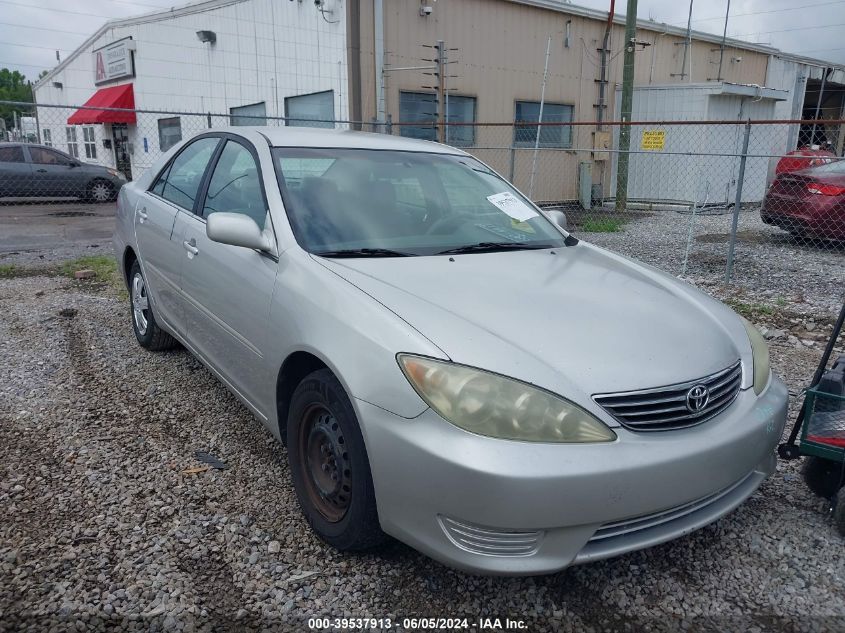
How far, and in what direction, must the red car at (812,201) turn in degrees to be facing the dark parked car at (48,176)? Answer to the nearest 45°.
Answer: approximately 135° to its left

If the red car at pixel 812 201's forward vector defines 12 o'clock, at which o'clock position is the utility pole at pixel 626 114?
The utility pole is roughly at 9 o'clock from the red car.

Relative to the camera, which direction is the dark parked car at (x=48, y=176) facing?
to the viewer's right

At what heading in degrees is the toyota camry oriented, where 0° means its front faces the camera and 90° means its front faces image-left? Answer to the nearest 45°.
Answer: approximately 315°

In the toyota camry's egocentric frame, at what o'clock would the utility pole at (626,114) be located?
The utility pole is roughly at 8 o'clock from the toyota camry.

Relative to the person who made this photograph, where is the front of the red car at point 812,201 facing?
facing away from the viewer and to the right of the viewer

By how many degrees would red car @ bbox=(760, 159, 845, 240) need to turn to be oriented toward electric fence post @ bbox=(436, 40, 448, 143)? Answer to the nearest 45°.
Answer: approximately 135° to its left

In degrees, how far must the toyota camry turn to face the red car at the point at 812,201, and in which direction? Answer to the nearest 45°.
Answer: approximately 90° to its left

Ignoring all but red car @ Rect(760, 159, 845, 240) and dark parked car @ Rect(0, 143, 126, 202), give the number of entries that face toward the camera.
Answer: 0

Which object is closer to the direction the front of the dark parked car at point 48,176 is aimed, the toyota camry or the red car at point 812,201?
the red car

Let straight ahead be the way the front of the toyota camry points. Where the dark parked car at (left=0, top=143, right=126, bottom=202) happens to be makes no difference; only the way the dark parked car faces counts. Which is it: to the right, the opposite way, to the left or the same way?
to the left

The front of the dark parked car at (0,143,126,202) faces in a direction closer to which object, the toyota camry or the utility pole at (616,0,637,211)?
the utility pole

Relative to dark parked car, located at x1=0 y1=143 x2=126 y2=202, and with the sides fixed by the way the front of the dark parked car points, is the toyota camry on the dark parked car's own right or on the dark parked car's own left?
on the dark parked car's own right

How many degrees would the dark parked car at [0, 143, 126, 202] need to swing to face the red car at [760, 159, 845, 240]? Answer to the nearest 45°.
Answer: approximately 45° to its right
